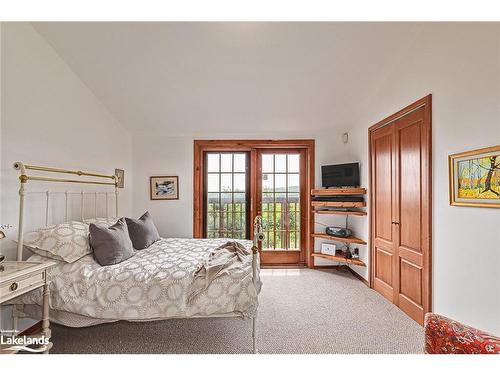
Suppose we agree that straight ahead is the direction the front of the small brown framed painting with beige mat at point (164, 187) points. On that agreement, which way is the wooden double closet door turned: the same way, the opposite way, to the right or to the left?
to the right

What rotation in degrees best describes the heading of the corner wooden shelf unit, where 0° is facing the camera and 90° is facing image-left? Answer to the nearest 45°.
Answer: approximately 45°

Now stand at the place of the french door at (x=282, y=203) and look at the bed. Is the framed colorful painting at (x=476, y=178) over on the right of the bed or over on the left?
left

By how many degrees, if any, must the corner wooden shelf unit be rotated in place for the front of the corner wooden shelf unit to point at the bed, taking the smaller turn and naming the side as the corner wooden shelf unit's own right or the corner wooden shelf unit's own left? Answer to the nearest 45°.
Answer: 0° — it already faces it

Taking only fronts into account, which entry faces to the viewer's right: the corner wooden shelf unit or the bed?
the bed

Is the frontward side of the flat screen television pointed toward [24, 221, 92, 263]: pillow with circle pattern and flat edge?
yes

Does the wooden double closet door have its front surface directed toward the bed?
yes

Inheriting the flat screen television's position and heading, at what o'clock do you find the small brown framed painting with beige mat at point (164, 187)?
The small brown framed painting with beige mat is roughly at 1 o'clock from the flat screen television.

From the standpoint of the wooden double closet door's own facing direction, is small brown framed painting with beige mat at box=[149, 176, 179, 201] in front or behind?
in front

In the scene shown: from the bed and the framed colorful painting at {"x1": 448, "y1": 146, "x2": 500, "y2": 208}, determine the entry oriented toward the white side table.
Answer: the framed colorful painting

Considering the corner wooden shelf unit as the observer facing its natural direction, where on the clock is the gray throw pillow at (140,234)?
The gray throw pillow is roughly at 12 o'clock from the corner wooden shelf unit.

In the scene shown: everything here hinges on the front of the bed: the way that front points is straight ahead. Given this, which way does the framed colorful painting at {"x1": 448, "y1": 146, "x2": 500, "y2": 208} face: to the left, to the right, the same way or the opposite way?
the opposite way

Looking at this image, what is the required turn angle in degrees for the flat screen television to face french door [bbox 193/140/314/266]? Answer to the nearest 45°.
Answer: approximately 45° to its right

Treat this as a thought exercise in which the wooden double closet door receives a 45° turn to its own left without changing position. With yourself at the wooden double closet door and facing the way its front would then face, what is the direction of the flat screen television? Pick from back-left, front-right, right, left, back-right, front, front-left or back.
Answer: back-right

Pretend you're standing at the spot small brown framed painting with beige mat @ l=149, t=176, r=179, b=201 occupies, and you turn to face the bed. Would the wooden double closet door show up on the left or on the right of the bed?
left

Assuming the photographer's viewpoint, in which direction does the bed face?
facing to the right of the viewer

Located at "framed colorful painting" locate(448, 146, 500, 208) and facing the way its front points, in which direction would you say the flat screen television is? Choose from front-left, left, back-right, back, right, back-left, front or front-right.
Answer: right

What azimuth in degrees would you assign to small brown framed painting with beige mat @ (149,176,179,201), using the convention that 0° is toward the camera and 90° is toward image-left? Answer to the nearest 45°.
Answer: approximately 0°

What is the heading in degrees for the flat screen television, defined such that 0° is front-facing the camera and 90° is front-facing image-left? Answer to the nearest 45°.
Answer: approximately 45°
